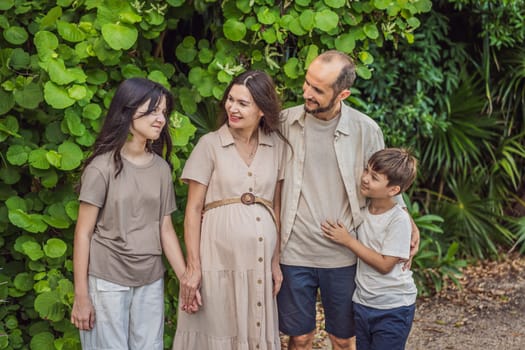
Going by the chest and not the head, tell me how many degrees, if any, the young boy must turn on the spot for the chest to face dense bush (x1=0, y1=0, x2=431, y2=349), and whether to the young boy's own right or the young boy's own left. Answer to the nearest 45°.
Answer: approximately 45° to the young boy's own right

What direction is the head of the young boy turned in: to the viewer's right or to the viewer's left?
to the viewer's left

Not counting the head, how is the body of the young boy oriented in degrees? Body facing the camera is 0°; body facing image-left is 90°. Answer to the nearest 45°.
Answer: approximately 45°
